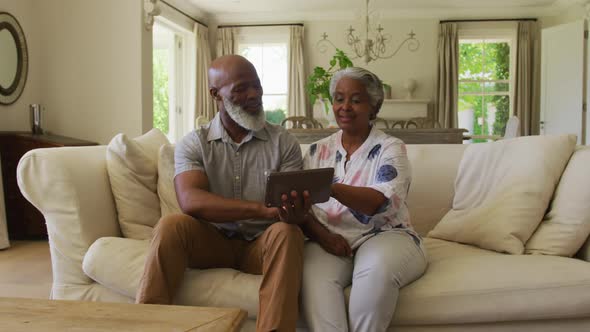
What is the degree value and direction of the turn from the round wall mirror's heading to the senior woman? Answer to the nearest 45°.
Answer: approximately 45° to its right

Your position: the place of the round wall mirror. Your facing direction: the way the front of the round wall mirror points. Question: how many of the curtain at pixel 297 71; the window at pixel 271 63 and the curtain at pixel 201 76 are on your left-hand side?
3

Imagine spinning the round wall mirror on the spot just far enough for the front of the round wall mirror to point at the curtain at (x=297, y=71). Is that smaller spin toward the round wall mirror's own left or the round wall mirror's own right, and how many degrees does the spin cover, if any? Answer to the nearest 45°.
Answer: approximately 90° to the round wall mirror's own left

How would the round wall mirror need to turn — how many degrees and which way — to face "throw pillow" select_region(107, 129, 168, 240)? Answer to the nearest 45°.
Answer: approximately 45° to its right

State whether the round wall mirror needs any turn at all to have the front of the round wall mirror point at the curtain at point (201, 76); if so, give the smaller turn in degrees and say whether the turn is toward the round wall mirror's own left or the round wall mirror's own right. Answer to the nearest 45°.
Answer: approximately 90° to the round wall mirror's own left

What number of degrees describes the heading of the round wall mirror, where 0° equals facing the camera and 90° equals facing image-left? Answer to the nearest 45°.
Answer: approximately 315°

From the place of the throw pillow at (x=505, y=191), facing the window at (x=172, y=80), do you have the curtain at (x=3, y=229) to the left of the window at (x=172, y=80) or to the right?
left

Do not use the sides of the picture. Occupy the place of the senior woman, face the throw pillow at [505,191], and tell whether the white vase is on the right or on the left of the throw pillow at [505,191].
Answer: left

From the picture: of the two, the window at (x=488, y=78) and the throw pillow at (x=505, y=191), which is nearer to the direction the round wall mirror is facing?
the throw pillow

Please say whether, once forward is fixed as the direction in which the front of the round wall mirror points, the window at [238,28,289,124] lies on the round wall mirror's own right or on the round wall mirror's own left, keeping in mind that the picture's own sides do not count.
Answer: on the round wall mirror's own left
